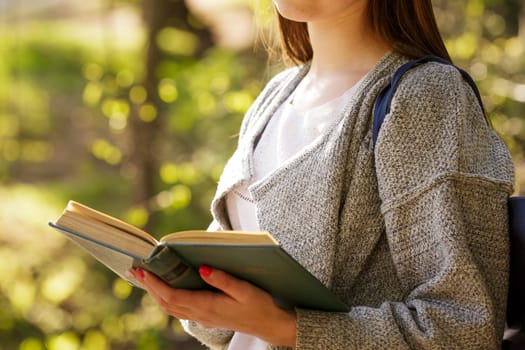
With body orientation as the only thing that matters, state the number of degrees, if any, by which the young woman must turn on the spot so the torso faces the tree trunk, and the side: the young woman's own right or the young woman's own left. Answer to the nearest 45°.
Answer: approximately 135° to the young woman's own right

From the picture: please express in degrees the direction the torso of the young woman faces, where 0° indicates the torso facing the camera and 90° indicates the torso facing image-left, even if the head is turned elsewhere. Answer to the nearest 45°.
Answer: approximately 45°
